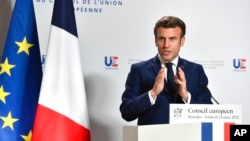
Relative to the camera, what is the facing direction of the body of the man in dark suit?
toward the camera

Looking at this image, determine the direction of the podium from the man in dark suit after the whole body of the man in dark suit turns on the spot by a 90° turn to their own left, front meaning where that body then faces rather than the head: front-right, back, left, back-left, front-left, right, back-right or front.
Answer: right
